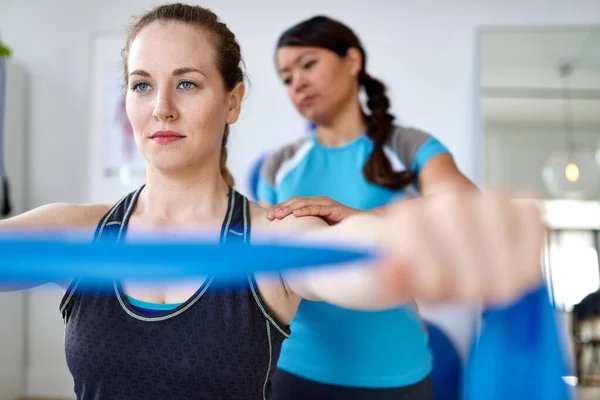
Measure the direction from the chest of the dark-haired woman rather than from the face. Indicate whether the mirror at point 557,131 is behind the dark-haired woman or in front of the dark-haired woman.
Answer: behind

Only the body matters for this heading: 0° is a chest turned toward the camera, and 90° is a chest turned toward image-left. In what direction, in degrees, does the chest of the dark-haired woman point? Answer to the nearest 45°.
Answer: approximately 0°

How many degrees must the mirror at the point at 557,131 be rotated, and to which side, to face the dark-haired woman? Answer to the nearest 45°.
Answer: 0° — it already faces them

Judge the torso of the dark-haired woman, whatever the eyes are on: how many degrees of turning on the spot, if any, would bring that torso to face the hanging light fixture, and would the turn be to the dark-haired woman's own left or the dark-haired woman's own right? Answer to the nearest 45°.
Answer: approximately 135° to the dark-haired woman's own left

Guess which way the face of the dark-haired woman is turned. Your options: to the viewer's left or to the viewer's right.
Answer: to the viewer's left

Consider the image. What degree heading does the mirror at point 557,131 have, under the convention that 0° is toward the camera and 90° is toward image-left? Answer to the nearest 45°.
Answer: approximately 0°

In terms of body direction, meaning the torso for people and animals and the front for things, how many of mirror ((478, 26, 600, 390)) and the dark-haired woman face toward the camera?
2
